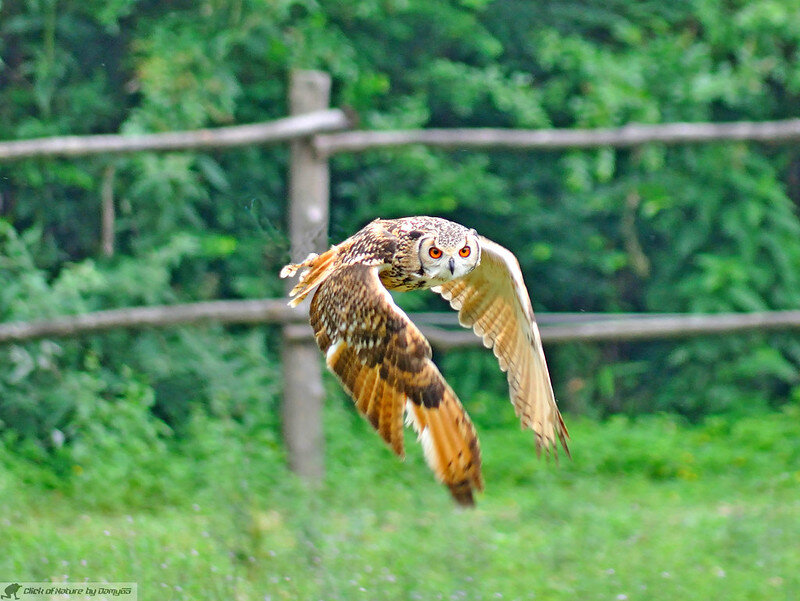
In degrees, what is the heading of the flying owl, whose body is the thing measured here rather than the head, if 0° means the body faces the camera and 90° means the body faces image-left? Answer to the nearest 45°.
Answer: approximately 315°

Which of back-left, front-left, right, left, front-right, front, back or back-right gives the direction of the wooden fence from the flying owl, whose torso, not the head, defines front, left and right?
back-left

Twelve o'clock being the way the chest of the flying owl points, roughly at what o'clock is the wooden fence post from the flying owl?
The wooden fence post is roughly at 7 o'clock from the flying owl.
